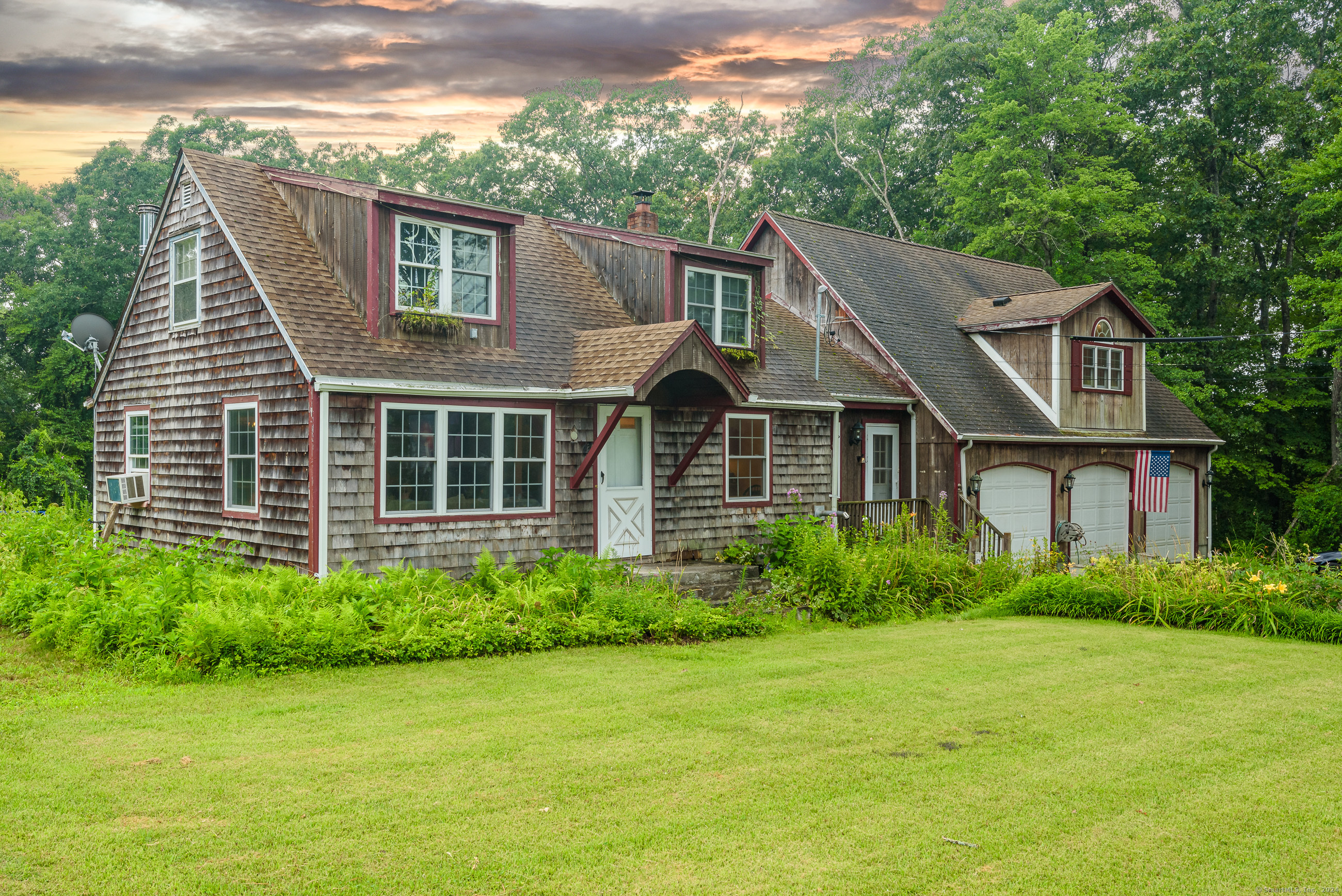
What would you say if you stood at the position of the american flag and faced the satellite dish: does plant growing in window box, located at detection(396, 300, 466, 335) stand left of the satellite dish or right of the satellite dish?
left

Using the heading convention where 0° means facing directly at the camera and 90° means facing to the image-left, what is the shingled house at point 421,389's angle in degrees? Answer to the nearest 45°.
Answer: approximately 315°

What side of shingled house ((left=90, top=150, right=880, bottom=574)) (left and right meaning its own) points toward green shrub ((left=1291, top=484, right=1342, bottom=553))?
left

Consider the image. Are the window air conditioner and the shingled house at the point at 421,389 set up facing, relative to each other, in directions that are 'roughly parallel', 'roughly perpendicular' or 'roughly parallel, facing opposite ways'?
roughly perpendicular
